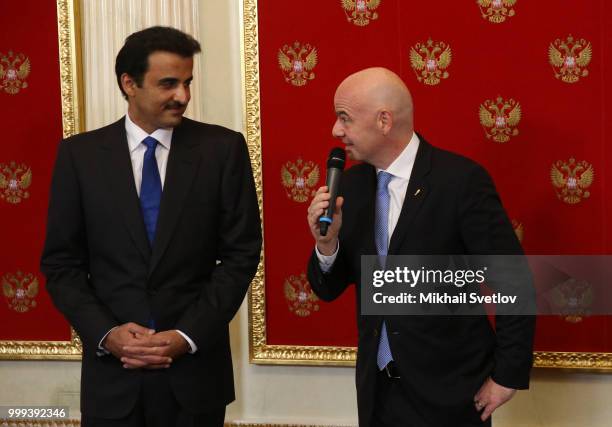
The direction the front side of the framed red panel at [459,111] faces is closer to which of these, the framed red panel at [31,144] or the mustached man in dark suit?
the mustached man in dark suit

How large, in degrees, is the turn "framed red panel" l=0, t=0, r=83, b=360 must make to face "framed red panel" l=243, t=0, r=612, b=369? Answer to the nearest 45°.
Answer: approximately 45° to its left

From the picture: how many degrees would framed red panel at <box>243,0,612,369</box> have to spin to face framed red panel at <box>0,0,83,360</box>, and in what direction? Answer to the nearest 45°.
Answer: approximately 90° to its right

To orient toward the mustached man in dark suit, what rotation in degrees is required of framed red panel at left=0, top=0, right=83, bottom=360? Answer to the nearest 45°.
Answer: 0° — it already faces them

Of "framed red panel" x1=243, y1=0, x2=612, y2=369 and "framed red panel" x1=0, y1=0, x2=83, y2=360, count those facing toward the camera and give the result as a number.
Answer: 2

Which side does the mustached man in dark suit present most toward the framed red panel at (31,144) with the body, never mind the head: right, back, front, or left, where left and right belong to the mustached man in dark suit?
back

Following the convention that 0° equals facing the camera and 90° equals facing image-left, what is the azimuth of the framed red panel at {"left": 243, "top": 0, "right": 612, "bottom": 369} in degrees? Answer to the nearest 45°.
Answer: approximately 0°

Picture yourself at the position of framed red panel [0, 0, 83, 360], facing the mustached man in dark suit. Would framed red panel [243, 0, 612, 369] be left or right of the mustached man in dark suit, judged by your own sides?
left

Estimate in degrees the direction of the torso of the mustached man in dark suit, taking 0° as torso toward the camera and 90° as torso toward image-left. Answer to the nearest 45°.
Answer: approximately 0°

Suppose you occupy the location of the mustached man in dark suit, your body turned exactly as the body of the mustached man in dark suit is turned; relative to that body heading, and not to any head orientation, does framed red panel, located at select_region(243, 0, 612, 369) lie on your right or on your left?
on your left
